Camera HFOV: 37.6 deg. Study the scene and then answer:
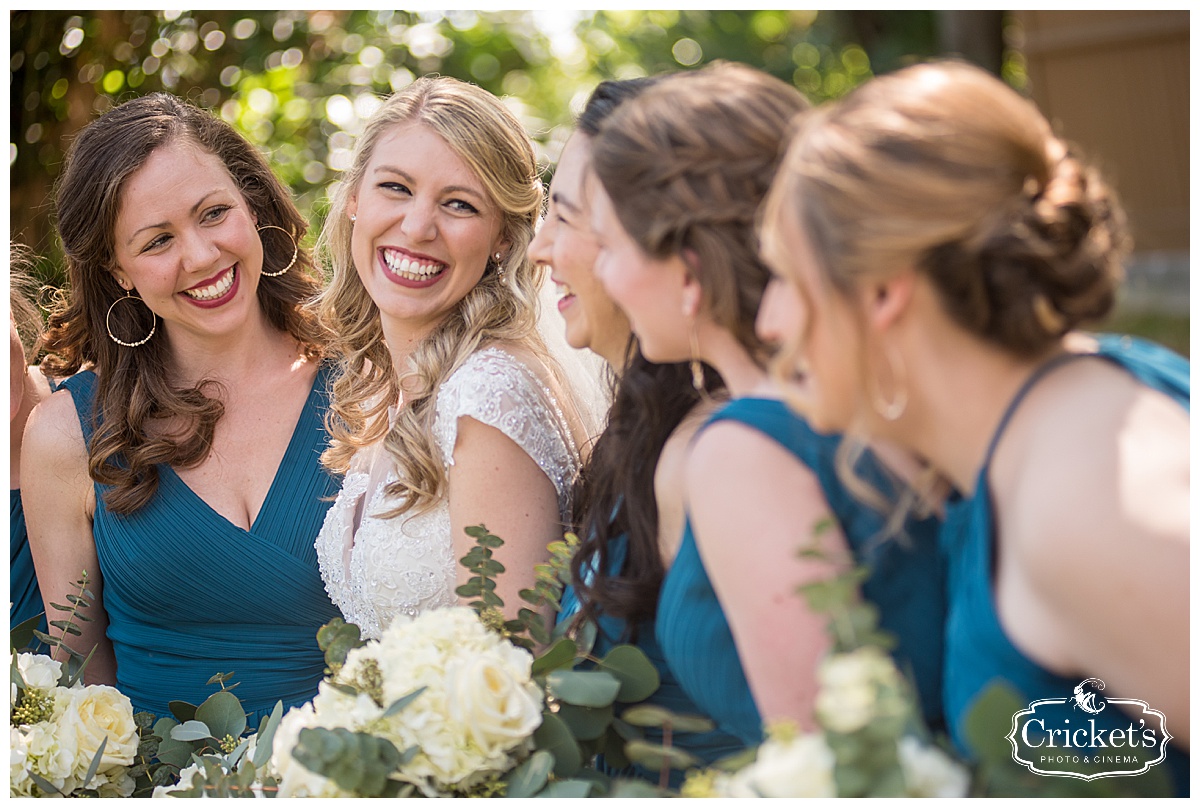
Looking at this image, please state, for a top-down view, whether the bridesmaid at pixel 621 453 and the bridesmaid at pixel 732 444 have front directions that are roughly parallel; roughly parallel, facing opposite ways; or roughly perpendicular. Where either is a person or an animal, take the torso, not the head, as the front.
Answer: roughly parallel

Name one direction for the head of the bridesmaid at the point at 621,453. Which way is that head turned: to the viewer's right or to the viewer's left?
to the viewer's left

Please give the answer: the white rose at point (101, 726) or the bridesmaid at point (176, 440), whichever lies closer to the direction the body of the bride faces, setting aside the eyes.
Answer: the white rose

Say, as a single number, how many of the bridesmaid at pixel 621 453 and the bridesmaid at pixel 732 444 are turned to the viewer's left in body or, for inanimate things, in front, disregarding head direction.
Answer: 2

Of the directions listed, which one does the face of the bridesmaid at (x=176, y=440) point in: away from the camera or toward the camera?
toward the camera

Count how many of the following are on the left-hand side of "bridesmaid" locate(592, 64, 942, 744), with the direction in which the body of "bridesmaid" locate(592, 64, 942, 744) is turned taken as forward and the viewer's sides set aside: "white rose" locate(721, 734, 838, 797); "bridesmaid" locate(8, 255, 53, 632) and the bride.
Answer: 1

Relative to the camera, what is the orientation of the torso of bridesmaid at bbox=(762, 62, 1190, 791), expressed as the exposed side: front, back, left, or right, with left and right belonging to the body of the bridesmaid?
left

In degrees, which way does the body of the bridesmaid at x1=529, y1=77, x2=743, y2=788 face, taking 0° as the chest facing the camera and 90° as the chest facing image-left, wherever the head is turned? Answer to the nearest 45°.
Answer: approximately 90°

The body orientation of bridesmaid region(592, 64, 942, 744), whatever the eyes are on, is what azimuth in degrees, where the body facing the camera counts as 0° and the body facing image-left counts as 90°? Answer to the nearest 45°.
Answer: approximately 90°

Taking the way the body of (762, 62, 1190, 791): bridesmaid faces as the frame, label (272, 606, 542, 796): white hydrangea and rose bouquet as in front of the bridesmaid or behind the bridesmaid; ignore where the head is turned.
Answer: in front

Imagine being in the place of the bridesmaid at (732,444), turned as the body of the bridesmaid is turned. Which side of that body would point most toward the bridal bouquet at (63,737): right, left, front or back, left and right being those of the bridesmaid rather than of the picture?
front
